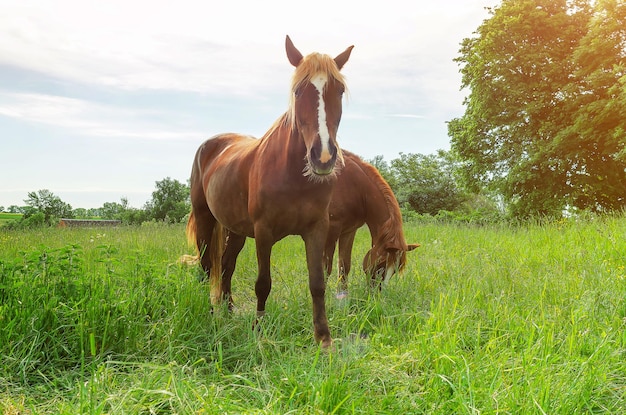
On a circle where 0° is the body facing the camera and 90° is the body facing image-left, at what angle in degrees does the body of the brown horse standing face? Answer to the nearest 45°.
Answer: approximately 315°

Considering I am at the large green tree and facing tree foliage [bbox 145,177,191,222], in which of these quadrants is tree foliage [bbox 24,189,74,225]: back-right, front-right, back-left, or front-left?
front-left

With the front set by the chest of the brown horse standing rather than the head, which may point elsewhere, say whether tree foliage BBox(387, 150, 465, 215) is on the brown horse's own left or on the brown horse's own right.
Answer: on the brown horse's own left

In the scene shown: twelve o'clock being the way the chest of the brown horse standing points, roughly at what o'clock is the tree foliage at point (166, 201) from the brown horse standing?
The tree foliage is roughly at 7 o'clock from the brown horse standing.

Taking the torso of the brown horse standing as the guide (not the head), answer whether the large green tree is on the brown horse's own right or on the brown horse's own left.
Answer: on the brown horse's own left

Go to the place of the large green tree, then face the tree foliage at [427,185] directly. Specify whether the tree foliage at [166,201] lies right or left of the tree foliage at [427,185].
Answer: left

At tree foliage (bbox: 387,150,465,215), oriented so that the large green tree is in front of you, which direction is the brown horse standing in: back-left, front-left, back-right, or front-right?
front-right

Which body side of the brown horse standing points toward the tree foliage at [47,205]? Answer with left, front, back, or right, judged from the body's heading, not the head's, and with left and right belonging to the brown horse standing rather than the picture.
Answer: back

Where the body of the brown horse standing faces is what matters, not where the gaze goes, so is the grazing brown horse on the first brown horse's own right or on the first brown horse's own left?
on the first brown horse's own left
